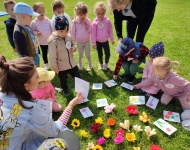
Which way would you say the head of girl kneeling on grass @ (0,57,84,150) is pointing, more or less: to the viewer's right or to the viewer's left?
to the viewer's right

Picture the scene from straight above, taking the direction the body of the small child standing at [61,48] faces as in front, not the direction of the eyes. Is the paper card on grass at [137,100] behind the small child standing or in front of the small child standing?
in front

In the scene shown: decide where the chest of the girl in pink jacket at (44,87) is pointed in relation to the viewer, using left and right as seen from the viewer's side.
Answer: facing the viewer and to the right of the viewer

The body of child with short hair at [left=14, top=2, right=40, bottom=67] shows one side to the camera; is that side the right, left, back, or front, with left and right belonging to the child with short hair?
right

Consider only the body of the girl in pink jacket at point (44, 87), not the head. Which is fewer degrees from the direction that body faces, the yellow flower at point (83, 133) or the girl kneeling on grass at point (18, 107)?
the yellow flower

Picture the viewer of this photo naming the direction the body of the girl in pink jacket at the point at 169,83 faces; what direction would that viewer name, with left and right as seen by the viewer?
facing the viewer and to the left of the viewer

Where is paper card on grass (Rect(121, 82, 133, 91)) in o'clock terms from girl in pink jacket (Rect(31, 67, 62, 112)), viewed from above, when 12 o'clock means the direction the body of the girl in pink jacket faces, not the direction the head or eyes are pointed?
The paper card on grass is roughly at 10 o'clock from the girl in pink jacket.

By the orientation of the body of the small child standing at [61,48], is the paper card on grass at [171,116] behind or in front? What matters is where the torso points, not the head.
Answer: in front

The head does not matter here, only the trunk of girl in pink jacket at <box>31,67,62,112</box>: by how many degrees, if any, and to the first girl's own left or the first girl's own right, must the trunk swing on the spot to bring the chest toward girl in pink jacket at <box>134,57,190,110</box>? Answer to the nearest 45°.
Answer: approximately 45° to the first girl's own left

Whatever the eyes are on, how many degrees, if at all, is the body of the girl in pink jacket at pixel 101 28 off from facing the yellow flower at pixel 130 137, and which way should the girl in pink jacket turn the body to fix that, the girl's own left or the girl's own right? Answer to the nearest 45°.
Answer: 0° — they already face it

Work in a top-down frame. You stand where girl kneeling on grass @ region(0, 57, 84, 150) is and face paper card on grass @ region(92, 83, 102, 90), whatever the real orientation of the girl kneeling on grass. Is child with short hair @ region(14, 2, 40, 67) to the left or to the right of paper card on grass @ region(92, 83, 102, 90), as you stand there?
left

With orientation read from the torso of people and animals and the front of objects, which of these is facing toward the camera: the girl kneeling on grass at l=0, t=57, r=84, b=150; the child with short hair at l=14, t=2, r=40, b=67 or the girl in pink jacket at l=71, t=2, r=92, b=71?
the girl in pink jacket

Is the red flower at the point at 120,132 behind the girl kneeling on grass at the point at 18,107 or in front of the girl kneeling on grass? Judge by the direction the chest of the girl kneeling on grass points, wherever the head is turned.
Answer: in front
